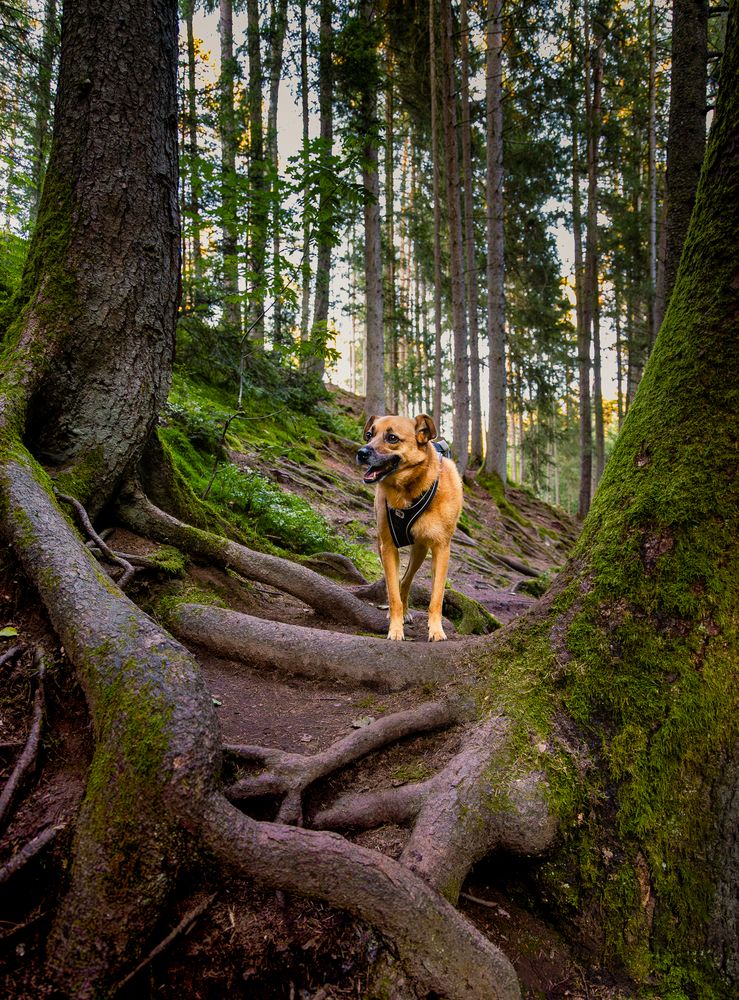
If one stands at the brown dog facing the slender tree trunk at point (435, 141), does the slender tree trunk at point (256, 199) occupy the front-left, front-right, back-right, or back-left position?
front-left

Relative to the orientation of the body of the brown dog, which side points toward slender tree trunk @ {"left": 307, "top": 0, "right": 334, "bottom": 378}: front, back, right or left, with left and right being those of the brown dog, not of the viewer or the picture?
back

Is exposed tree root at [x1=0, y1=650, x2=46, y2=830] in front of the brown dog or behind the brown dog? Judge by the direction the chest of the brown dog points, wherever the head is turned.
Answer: in front

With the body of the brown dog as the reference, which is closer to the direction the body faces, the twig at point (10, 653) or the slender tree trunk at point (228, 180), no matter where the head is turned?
the twig

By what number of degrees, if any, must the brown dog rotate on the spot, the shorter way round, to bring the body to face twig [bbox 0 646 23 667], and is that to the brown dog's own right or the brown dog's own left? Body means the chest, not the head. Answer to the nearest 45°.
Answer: approximately 45° to the brown dog's own right

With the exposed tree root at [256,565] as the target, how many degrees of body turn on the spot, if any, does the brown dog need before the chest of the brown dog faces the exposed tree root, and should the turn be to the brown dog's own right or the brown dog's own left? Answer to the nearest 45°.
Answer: approximately 90° to the brown dog's own right

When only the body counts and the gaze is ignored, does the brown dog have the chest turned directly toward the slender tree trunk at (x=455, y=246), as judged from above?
no

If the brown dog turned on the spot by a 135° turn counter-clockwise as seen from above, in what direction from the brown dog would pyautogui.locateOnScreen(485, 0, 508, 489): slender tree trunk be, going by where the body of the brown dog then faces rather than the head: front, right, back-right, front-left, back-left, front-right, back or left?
front-left

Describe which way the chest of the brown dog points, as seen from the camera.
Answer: toward the camera

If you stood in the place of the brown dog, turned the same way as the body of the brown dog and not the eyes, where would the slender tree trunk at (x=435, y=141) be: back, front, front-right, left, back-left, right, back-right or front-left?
back

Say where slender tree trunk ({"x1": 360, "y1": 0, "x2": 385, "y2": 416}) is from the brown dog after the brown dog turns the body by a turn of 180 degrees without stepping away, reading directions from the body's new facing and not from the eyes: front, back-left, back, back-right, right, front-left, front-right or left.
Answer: front

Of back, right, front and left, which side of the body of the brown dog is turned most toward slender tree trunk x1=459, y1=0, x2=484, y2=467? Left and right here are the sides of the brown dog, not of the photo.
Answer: back
